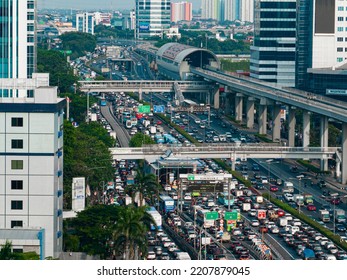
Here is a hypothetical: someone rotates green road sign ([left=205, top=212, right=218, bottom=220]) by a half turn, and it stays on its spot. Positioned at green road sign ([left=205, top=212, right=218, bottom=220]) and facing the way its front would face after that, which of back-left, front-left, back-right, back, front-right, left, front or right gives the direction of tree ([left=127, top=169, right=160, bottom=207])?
front-left

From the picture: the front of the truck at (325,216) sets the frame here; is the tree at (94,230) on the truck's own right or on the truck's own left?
on the truck's own right

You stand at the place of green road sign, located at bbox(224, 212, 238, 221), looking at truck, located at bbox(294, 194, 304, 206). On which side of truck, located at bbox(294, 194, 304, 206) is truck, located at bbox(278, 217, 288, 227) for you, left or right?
right

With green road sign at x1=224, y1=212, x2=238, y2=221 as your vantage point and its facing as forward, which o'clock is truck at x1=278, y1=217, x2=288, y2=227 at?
The truck is roughly at 8 o'clock from the green road sign.

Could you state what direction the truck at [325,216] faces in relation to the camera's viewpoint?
facing the viewer and to the right of the viewer

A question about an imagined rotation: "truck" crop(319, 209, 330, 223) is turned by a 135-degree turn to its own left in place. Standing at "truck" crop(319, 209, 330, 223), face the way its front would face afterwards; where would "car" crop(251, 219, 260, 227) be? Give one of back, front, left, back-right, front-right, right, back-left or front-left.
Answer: back-left

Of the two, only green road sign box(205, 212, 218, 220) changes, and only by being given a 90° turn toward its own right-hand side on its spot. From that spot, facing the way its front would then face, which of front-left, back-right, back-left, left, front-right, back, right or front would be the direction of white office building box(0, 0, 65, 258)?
front-left

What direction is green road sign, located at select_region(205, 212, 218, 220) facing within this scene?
toward the camera

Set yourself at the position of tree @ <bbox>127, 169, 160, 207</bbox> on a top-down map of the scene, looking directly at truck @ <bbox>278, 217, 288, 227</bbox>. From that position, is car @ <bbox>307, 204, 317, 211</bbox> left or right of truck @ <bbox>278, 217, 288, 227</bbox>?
left

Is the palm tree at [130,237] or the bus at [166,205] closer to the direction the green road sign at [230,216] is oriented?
the palm tree

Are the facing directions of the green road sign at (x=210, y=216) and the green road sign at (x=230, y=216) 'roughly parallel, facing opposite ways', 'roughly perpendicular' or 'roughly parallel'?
roughly parallel

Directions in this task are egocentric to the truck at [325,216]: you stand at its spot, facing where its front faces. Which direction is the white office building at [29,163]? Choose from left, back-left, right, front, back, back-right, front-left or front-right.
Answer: right

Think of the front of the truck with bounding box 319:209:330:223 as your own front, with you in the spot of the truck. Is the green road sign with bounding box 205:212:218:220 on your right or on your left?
on your right

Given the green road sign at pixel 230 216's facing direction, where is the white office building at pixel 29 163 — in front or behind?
in front

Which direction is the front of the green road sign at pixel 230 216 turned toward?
toward the camera

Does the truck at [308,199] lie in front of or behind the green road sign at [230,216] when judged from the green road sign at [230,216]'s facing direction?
behind

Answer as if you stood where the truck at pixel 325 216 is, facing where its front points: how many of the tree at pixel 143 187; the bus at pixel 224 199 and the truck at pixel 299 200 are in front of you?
0

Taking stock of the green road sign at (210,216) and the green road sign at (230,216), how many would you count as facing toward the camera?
2

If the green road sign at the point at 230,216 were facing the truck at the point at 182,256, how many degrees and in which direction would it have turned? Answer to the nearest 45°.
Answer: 0° — it already faces it
